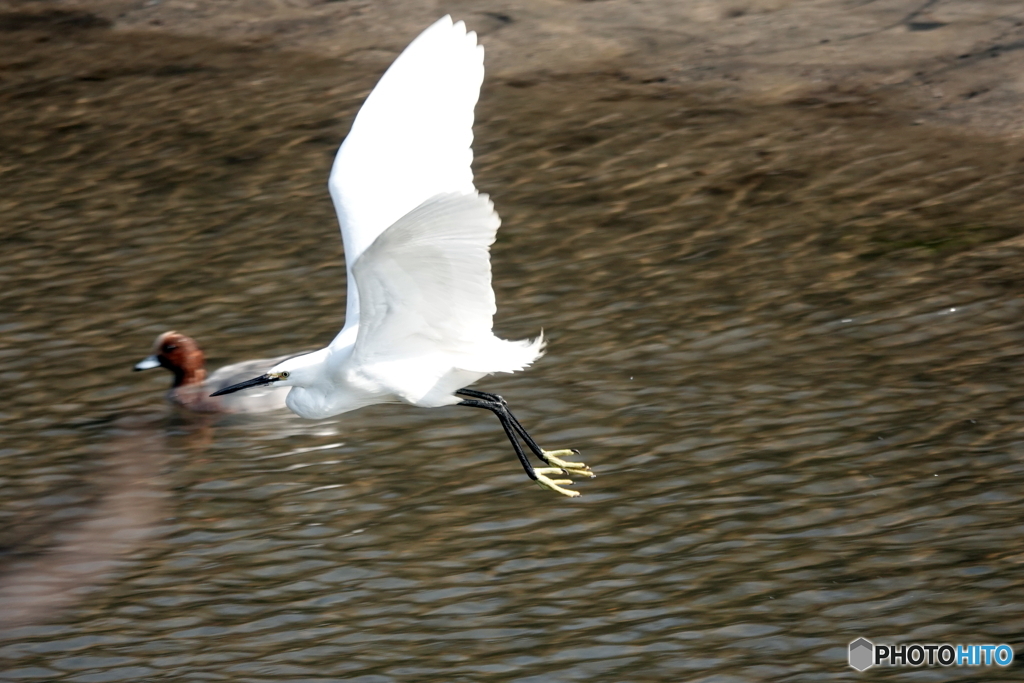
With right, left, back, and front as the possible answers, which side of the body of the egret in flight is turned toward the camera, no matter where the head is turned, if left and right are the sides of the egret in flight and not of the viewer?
left
